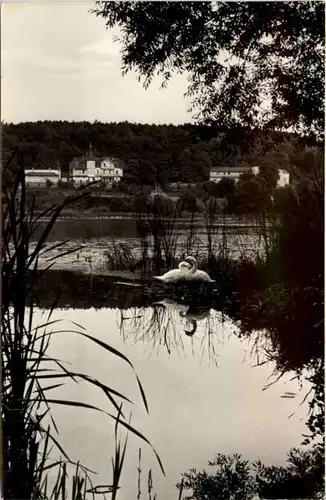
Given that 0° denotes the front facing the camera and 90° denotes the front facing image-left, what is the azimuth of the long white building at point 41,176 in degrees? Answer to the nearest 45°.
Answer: approximately 0°

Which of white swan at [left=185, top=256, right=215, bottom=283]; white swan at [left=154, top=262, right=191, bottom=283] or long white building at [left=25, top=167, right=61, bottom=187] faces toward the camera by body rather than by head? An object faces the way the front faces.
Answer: the long white building

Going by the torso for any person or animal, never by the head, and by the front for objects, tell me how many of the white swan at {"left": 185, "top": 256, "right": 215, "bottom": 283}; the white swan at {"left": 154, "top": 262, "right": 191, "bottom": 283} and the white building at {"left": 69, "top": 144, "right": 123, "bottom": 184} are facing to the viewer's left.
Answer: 1

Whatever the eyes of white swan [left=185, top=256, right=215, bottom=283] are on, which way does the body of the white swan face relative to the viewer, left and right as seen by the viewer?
facing to the left of the viewer

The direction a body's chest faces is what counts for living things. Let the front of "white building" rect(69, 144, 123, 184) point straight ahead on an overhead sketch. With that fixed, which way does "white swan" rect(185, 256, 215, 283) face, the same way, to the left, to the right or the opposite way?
to the right

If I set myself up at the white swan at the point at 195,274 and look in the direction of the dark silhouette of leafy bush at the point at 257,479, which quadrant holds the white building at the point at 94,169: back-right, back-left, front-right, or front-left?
back-right

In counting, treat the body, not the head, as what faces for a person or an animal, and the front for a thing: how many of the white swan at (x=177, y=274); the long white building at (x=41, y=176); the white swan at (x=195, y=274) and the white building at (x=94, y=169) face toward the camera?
2

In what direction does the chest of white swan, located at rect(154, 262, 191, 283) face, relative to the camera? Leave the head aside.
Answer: to the viewer's right

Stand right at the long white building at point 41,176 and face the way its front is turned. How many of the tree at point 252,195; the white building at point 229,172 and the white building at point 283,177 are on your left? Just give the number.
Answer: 3

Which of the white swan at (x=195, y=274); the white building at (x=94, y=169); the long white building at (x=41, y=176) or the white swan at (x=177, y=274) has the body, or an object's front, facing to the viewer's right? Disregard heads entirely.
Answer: the white swan at (x=177, y=274)
